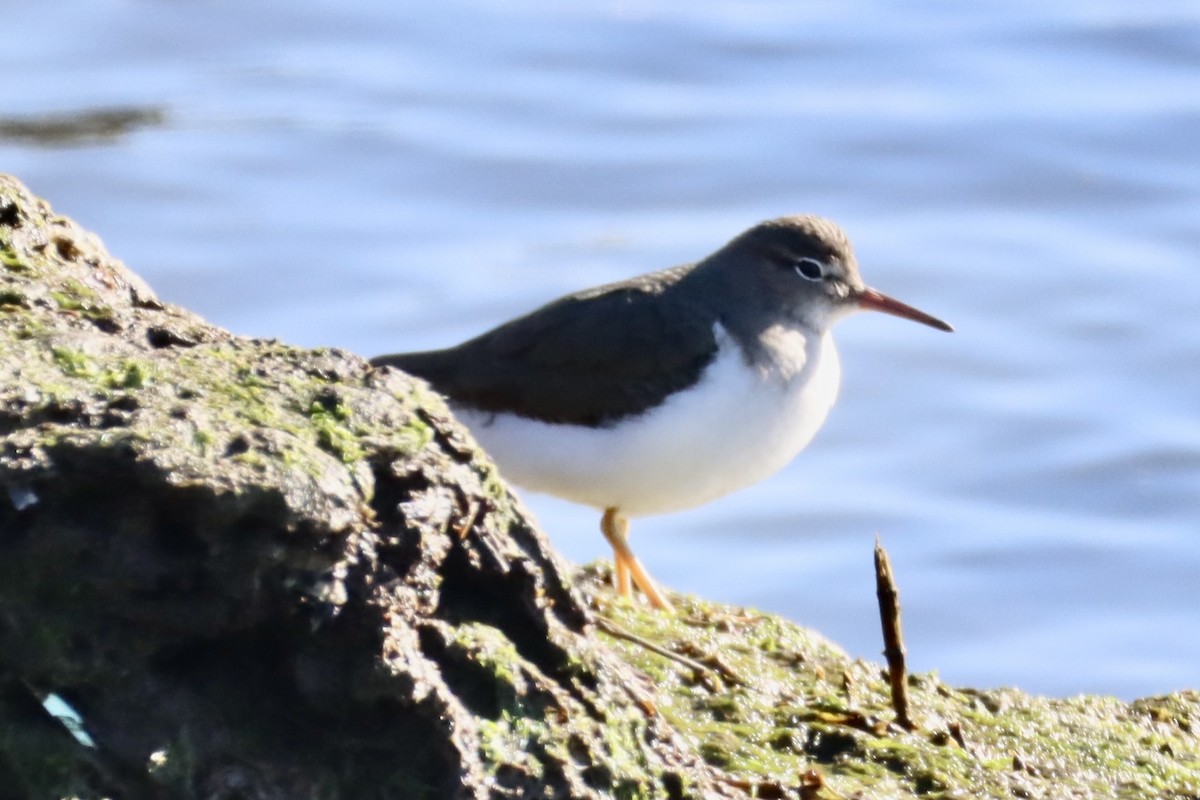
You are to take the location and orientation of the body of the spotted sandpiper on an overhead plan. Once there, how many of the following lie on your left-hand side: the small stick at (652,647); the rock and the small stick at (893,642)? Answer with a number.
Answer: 0

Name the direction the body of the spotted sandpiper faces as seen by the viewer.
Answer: to the viewer's right

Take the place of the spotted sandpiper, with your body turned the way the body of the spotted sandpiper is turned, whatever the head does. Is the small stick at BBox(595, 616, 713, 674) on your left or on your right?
on your right
